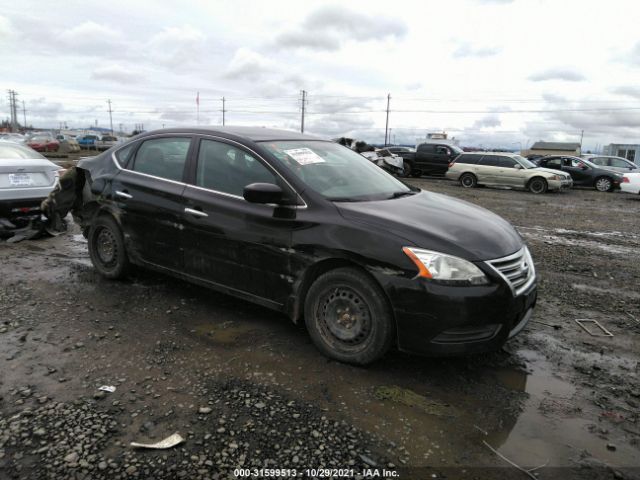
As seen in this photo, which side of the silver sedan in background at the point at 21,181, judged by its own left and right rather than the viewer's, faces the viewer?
back

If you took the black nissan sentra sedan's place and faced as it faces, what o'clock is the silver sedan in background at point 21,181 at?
The silver sedan in background is roughly at 6 o'clock from the black nissan sentra sedan.

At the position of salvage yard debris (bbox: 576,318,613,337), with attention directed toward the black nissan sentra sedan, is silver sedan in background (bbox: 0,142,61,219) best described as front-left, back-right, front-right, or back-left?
front-right

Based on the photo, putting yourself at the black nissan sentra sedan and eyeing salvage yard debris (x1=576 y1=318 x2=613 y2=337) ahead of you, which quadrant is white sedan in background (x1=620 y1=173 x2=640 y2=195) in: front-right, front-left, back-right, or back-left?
front-left

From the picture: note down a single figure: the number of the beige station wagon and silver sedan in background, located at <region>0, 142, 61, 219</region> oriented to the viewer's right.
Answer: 1

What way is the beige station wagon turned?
to the viewer's right

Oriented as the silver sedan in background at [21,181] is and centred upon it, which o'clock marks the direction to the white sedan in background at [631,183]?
the white sedan in background at [631,183] is roughly at 3 o'clock from the silver sedan in background at [21,181].

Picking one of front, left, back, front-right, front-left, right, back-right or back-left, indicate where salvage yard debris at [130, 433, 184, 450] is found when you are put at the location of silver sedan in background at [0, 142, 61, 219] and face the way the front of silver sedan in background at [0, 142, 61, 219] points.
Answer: back

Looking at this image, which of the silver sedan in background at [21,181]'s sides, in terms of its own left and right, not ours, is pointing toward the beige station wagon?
right

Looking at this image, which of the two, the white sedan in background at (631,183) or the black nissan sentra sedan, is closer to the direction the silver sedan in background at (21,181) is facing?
the white sedan in background

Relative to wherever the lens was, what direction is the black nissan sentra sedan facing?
facing the viewer and to the right of the viewer

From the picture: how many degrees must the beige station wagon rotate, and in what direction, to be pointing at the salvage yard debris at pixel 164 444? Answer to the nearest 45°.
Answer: approximately 90° to its right

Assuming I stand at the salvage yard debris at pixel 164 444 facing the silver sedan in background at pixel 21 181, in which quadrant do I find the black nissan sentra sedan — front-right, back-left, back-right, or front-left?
front-right

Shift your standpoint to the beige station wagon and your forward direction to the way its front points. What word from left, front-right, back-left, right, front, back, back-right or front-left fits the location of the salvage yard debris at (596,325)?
right

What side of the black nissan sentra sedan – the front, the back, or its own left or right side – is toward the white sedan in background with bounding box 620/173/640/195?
left

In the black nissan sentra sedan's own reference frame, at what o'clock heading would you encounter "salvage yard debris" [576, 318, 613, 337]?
The salvage yard debris is roughly at 10 o'clock from the black nissan sentra sedan.

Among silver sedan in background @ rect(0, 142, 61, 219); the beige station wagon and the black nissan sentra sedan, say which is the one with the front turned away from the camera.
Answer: the silver sedan in background

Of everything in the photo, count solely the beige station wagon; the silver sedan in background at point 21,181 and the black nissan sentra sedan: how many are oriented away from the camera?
1
